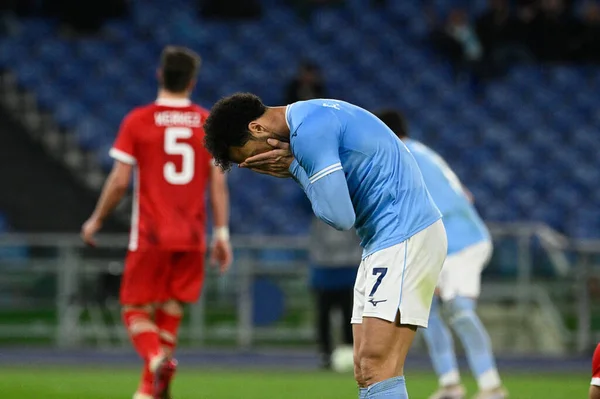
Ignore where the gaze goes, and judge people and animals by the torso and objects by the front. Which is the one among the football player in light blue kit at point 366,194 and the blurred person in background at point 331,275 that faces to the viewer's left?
the football player in light blue kit

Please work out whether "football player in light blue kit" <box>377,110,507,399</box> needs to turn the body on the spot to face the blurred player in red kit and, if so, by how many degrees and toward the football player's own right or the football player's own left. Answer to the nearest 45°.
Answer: approximately 45° to the football player's own left

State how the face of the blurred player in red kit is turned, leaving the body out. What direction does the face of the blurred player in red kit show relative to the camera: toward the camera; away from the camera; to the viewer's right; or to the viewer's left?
away from the camera

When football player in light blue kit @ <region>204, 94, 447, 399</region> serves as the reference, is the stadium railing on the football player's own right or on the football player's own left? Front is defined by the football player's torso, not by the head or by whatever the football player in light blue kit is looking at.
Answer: on the football player's own right

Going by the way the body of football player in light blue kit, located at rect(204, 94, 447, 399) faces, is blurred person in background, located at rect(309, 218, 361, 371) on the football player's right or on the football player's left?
on the football player's right

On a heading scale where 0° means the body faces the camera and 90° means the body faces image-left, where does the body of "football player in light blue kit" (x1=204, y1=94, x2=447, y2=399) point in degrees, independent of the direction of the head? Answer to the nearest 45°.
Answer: approximately 90°

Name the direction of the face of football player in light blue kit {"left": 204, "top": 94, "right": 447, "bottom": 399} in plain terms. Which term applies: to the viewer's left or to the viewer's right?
to the viewer's left
